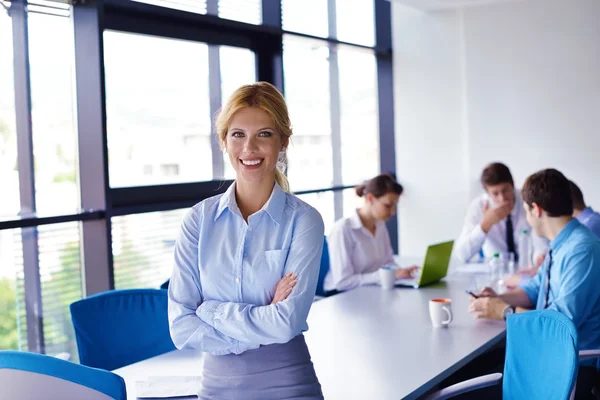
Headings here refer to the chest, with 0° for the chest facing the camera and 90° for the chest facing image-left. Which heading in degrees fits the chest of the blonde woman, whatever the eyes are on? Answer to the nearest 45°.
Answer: approximately 0°

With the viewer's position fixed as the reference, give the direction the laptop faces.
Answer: facing away from the viewer and to the left of the viewer

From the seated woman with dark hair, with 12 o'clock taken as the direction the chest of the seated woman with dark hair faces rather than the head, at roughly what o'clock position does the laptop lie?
The laptop is roughly at 12 o'clock from the seated woman with dark hair.

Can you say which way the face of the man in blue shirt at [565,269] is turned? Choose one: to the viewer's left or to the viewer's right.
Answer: to the viewer's left

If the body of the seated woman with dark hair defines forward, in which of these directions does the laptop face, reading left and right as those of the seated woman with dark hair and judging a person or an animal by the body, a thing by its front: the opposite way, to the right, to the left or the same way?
the opposite way

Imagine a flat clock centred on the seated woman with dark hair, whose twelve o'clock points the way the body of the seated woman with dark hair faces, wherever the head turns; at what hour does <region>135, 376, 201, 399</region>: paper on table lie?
The paper on table is roughly at 2 o'clock from the seated woman with dark hair.

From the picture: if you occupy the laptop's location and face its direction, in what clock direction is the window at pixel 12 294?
The window is roughly at 10 o'clock from the laptop.

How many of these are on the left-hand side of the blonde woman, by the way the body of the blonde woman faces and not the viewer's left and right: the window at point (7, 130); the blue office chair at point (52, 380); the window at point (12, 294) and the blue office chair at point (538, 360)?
1

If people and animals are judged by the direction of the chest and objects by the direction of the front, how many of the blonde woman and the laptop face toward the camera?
1

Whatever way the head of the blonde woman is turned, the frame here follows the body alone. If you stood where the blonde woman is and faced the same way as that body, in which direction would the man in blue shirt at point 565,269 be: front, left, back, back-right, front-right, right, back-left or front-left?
back-left

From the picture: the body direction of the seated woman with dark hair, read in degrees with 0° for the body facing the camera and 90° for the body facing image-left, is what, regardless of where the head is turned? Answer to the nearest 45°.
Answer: approximately 315°
